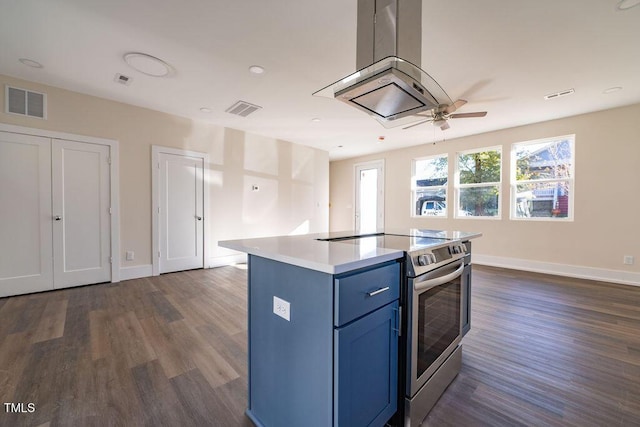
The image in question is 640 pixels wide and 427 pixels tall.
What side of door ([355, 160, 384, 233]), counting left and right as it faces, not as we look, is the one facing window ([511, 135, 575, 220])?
left

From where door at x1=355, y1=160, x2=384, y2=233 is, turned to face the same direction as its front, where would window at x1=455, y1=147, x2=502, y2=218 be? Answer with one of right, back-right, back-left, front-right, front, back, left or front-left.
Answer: left

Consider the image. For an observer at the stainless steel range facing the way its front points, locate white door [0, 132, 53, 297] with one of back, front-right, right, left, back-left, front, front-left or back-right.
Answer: back-right

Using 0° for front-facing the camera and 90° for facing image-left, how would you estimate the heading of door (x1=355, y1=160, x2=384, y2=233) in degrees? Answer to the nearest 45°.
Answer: approximately 45°

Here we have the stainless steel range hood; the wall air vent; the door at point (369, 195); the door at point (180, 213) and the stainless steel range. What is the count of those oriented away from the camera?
0

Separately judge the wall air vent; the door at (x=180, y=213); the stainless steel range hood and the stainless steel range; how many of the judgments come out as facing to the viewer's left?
0

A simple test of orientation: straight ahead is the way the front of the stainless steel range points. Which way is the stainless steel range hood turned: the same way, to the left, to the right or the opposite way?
the same way

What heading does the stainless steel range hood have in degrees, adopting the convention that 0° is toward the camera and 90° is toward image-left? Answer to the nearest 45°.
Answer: approximately 315°

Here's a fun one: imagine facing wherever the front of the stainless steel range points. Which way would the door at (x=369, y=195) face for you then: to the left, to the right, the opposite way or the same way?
to the right

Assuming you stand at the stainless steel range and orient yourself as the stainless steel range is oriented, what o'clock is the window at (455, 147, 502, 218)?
The window is roughly at 8 o'clock from the stainless steel range.

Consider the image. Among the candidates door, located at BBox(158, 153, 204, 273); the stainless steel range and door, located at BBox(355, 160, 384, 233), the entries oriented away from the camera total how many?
0

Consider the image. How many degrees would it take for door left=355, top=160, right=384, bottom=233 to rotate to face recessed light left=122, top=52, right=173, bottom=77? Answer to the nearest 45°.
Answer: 0° — it already faces it

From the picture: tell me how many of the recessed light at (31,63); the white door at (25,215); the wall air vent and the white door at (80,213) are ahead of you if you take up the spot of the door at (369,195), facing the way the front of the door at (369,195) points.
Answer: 4

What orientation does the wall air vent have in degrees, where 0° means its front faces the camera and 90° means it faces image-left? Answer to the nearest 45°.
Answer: approximately 315°

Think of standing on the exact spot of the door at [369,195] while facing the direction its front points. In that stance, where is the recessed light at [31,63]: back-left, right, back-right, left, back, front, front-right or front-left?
front

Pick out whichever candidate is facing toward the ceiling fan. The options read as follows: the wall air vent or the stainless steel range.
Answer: the wall air vent

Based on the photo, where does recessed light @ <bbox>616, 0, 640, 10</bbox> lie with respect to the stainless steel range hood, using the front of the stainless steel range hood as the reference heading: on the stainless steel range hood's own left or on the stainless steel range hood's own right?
on the stainless steel range hood's own left
